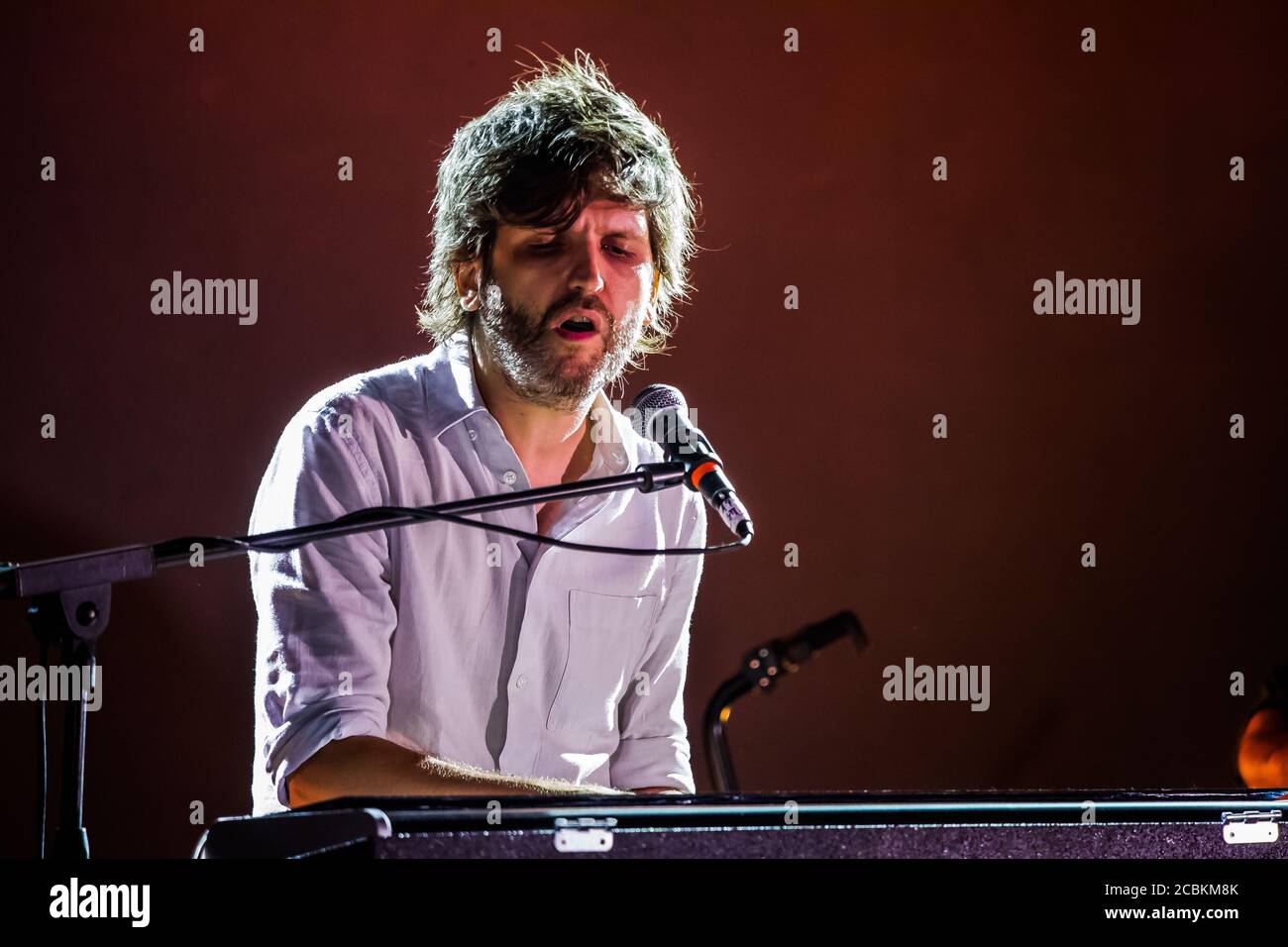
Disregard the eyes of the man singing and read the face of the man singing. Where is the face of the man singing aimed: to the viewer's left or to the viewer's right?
to the viewer's right

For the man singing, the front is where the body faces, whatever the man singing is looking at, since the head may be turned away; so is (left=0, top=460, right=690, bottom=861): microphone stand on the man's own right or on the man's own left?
on the man's own right
